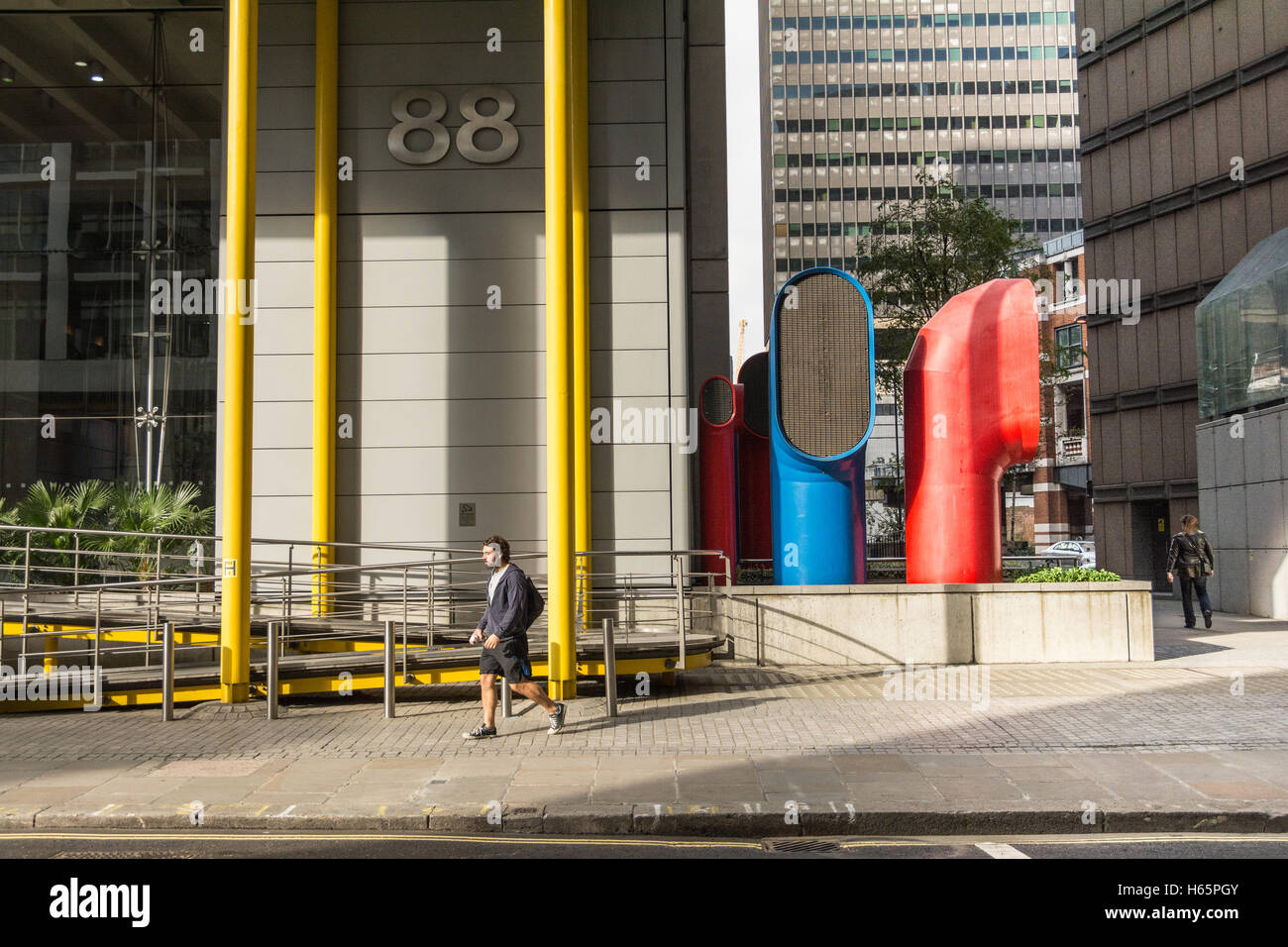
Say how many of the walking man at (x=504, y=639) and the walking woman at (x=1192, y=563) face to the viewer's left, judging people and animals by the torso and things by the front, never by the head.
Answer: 1

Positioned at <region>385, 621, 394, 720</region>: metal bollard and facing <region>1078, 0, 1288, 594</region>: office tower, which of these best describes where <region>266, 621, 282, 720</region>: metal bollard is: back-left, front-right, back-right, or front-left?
back-left

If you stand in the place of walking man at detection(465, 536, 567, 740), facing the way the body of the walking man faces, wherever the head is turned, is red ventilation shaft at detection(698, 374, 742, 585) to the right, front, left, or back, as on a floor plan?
right

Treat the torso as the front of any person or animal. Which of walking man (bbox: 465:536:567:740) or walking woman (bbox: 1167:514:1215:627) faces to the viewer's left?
walking man (bbox: 465:536:567:740)

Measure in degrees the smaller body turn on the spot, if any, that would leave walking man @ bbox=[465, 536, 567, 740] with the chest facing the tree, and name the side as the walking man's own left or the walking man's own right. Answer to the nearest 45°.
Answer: approximately 135° to the walking man's own right

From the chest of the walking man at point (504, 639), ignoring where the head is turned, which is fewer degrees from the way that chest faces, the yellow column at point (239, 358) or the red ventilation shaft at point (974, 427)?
the yellow column

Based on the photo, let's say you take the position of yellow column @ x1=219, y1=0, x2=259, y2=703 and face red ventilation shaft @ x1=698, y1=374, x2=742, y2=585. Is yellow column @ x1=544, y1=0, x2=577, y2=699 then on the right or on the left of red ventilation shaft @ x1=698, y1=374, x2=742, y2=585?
right

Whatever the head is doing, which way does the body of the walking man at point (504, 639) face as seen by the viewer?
to the viewer's left
